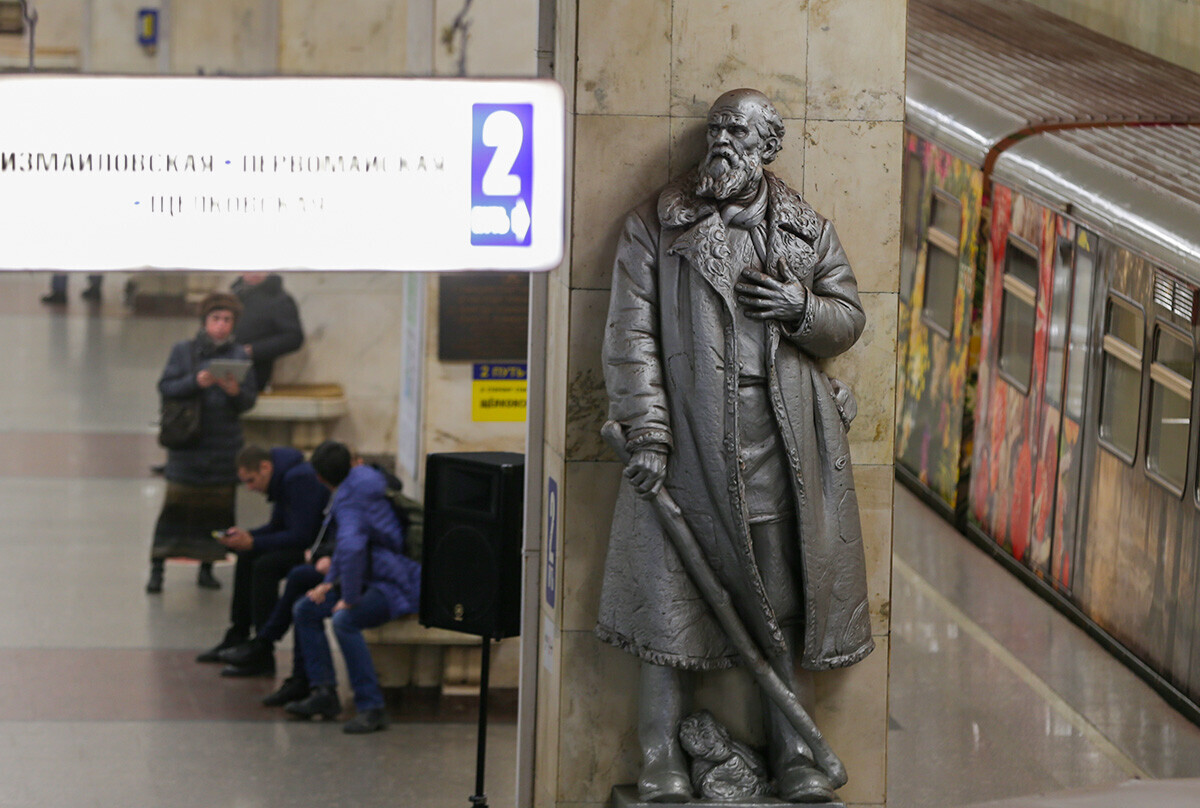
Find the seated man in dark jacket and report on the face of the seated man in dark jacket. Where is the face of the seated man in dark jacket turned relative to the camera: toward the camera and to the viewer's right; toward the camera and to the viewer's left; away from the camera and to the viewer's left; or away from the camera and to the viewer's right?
toward the camera and to the viewer's left

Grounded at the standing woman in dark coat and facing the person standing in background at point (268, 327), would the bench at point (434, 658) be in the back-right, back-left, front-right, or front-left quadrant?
back-right

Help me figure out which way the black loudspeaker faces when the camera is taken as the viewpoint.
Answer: facing the viewer and to the left of the viewer

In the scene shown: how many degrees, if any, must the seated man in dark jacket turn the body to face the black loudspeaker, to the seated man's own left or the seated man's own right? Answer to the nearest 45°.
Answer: approximately 90° to the seated man's own left

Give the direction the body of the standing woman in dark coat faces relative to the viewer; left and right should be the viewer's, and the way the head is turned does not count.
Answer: facing the viewer

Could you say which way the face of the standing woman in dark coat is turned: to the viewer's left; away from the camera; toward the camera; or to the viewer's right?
toward the camera

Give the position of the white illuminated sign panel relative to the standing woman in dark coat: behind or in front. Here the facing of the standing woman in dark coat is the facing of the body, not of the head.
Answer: in front

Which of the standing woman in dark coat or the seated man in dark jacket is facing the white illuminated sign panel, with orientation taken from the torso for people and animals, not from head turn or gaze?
the standing woman in dark coat

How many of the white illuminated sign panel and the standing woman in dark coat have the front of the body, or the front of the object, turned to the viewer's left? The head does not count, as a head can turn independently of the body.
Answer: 0

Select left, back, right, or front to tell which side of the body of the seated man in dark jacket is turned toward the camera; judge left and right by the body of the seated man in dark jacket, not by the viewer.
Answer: left

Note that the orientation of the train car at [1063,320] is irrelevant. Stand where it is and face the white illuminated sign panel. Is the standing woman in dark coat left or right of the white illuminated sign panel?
right

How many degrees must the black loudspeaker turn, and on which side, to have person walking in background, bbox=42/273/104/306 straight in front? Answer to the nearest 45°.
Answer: approximately 135° to its right
